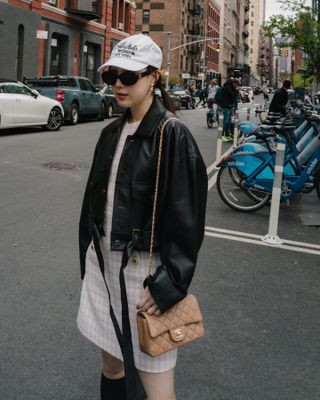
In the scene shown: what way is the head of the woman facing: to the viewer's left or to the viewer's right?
to the viewer's left

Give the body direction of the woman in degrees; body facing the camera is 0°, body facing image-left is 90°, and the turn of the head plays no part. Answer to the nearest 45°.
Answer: approximately 45°

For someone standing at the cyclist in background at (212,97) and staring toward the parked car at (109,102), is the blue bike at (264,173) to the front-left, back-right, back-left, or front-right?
back-left
